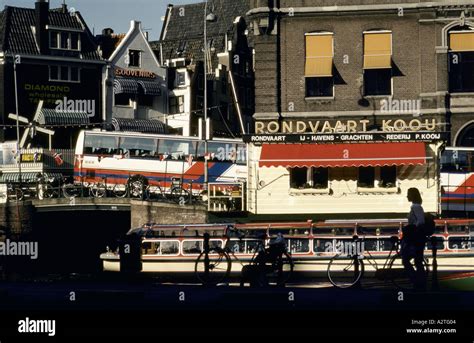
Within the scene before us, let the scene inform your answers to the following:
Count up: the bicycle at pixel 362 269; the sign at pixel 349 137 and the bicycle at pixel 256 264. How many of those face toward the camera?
1

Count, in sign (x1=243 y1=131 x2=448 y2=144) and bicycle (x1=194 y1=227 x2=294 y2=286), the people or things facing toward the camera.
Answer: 1

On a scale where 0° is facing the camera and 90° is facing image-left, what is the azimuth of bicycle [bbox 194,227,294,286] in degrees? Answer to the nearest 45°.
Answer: approximately 90°

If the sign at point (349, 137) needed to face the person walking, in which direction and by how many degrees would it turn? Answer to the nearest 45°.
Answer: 0° — it already faces them

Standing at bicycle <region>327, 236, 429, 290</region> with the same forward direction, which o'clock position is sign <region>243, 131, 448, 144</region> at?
The sign is roughly at 3 o'clock from the bicycle.

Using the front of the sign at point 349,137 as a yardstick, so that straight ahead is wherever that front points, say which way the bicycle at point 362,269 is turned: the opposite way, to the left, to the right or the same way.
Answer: to the right

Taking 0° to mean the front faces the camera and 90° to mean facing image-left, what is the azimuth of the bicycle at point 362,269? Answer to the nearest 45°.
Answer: approximately 90°

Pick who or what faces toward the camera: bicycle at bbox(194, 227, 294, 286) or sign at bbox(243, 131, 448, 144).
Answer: the sign

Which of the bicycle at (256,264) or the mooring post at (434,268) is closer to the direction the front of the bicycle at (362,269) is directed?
the bicycle

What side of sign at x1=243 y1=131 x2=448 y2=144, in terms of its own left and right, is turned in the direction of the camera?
front

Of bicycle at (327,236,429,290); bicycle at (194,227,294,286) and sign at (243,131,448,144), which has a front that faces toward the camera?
the sign

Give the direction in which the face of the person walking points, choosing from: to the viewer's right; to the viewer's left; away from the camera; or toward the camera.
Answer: to the viewer's left

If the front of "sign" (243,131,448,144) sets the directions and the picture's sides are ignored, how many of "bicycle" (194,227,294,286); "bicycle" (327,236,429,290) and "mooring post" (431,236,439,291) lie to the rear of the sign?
0
